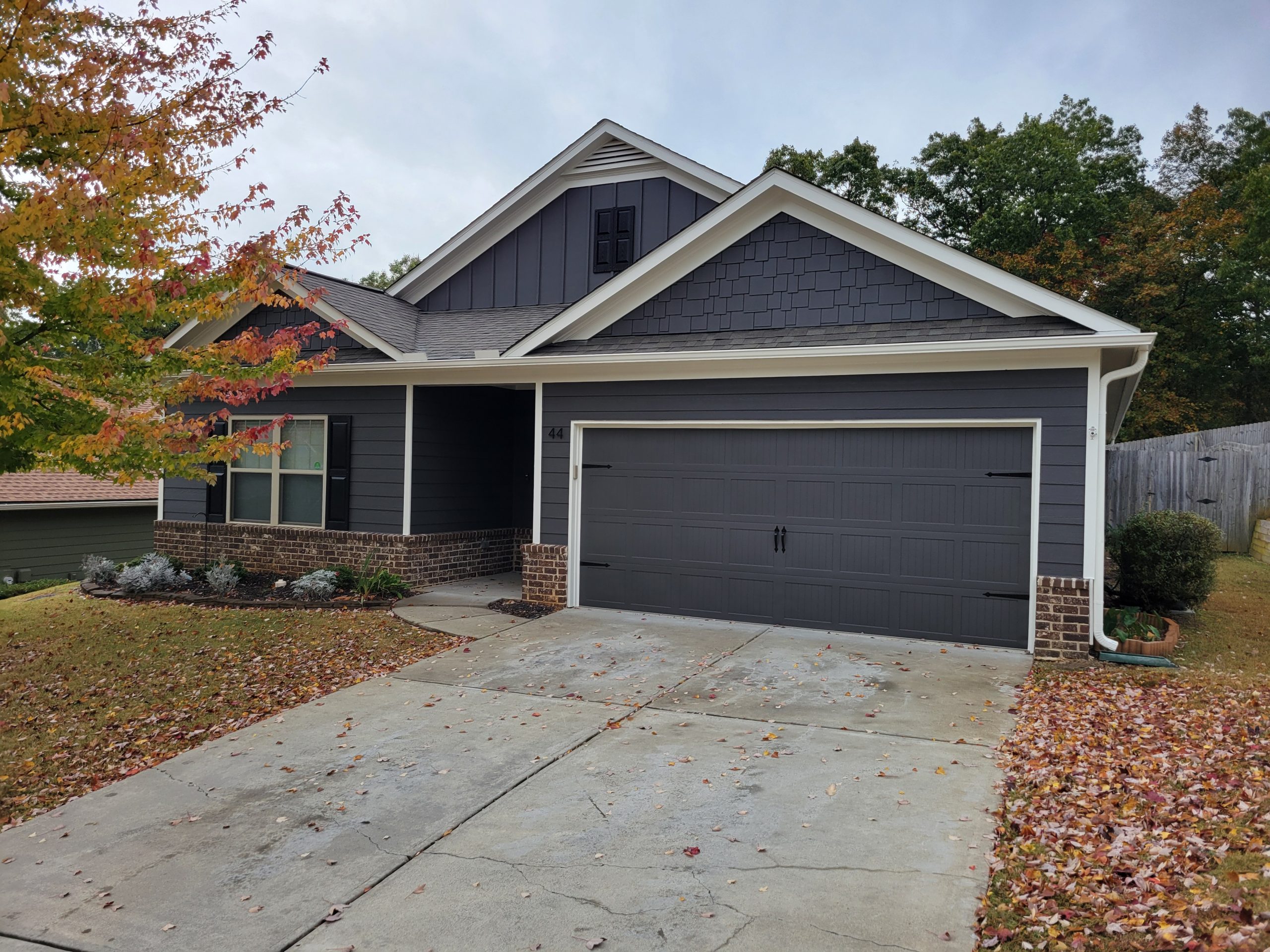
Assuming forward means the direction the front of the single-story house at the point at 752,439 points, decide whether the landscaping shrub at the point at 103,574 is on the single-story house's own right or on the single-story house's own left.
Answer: on the single-story house's own right

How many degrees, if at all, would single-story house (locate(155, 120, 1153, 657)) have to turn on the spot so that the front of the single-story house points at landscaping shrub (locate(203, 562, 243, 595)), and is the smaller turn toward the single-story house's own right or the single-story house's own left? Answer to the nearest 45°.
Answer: approximately 45° to the single-story house's own right

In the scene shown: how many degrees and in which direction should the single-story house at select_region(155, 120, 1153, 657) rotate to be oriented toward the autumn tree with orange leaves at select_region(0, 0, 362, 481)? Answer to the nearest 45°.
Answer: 0° — it already faces it

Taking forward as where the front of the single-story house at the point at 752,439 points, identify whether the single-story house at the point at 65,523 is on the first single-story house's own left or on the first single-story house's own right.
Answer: on the first single-story house's own right

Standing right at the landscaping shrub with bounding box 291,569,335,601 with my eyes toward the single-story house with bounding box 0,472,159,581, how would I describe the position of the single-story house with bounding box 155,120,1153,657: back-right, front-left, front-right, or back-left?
back-right

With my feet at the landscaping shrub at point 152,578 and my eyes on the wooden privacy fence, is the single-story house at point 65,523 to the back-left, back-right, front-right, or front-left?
back-left

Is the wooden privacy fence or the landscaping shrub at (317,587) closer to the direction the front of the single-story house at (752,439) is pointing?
the landscaping shrub

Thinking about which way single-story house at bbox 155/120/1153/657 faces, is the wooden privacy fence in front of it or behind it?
behind

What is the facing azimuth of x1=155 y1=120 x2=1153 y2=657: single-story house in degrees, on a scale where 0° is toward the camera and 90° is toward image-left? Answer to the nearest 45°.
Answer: approximately 45°

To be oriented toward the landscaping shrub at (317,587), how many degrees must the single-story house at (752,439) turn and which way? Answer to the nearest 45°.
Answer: approximately 45° to its right

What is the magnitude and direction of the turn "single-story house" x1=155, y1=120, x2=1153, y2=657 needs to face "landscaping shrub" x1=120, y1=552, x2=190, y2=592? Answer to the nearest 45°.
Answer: approximately 45° to its right

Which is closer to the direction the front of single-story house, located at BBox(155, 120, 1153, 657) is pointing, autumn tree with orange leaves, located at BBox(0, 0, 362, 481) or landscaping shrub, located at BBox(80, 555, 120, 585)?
the autumn tree with orange leaves
